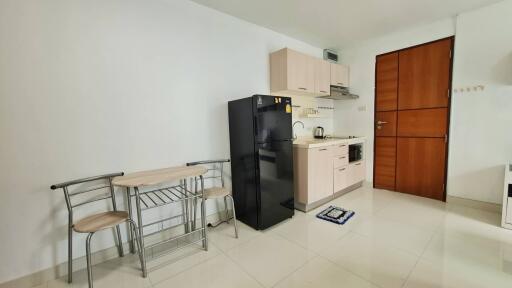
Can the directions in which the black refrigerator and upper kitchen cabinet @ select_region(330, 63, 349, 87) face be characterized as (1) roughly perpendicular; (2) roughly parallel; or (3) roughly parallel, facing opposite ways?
roughly parallel

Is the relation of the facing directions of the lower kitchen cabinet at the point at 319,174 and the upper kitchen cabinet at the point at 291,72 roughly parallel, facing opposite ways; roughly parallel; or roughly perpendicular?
roughly parallel

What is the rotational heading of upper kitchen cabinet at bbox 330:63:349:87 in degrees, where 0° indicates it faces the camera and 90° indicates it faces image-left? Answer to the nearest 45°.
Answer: approximately 315°

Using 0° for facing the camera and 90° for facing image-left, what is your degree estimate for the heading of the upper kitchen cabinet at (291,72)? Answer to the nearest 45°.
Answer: approximately 315°

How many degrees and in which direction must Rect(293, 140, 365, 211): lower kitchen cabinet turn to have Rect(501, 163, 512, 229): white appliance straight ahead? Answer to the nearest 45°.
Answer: approximately 45° to its left

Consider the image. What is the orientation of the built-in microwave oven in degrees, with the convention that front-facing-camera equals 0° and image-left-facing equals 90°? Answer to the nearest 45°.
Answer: approximately 315°

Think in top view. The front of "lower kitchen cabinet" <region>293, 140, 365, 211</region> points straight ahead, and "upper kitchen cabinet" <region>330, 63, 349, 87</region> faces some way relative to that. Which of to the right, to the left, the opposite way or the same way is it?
the same way

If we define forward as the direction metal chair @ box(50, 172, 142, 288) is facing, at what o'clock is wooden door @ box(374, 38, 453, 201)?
The wooden door is roughly at 11 o'clock from the metal chair.

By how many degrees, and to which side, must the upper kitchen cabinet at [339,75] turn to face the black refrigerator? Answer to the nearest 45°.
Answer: approximately 90° to its right

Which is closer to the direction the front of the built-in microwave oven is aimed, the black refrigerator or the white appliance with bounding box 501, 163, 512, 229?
the white appliance

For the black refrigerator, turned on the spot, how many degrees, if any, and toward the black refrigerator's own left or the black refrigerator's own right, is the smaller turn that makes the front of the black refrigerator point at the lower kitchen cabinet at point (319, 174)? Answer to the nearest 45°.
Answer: approximately 90° to the black refrigerator's own left

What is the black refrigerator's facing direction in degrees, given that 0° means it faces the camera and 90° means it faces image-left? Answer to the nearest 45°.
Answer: approximately 315°

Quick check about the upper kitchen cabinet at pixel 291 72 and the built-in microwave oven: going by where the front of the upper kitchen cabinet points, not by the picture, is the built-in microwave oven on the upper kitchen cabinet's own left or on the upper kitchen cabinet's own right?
on the upper kitchen cabinet's own left

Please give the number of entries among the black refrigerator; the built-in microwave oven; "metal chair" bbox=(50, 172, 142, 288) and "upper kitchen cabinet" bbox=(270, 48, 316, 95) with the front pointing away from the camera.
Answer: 0

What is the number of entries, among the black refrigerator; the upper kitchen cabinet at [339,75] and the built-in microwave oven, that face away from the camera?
0

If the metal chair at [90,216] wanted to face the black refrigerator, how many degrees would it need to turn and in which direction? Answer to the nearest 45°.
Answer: approximately 45° to its left

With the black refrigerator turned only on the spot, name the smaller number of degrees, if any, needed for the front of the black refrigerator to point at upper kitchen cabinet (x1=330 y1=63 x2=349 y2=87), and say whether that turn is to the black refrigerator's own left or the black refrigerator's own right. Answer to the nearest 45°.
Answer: approximately 90° to the black refrigerator's own left

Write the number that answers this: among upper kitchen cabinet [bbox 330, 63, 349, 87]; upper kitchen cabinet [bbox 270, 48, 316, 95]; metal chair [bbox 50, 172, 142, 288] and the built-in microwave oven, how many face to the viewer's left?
0
